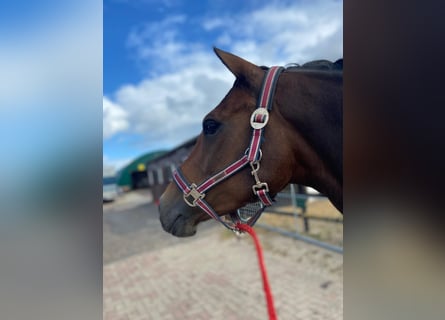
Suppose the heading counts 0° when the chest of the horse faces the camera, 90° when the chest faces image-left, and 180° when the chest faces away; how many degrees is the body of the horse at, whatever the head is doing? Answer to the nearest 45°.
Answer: approximately 90°

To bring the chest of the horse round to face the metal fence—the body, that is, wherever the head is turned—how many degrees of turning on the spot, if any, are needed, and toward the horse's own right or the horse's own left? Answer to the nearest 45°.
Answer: approximately 90° to the horse's own right
